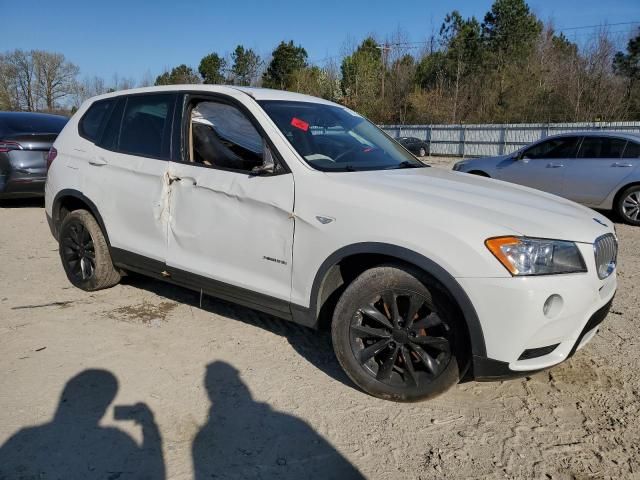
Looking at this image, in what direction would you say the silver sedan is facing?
to the viewer's left

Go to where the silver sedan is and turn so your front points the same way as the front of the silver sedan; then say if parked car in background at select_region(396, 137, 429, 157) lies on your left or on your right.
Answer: on your right

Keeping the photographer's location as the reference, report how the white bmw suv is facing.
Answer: facing the viewer and to the right of the viewer

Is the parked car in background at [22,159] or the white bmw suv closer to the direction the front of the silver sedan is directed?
the parked car in background

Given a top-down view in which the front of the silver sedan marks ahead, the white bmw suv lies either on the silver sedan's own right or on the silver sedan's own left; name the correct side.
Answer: on the silver sedan's own left

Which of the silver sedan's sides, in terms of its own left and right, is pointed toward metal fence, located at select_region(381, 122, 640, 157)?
right

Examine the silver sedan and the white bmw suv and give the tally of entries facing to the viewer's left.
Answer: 1

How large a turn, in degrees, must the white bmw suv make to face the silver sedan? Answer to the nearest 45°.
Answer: approximately 90° to its left

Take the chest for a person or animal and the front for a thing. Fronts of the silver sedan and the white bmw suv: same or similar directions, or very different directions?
very different directions

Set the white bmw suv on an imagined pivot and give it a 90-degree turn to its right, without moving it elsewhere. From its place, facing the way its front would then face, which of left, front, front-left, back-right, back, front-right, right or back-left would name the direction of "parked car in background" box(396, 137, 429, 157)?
back-right

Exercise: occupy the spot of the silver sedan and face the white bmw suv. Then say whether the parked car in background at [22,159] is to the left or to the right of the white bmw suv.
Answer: right
